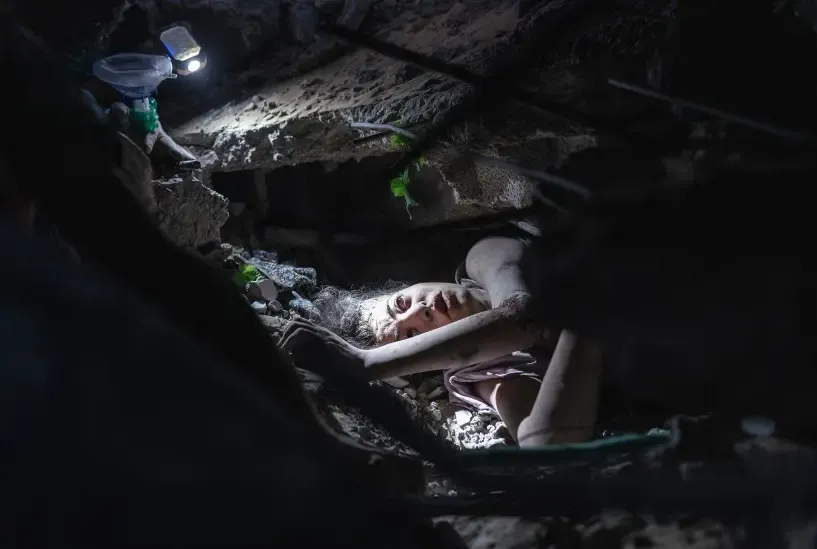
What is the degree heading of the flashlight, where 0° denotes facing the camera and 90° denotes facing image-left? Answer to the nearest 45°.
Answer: approximately 315°

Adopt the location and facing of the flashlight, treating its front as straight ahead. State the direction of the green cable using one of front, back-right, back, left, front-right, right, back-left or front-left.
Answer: front-right

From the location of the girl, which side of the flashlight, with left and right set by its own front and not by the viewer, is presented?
front
